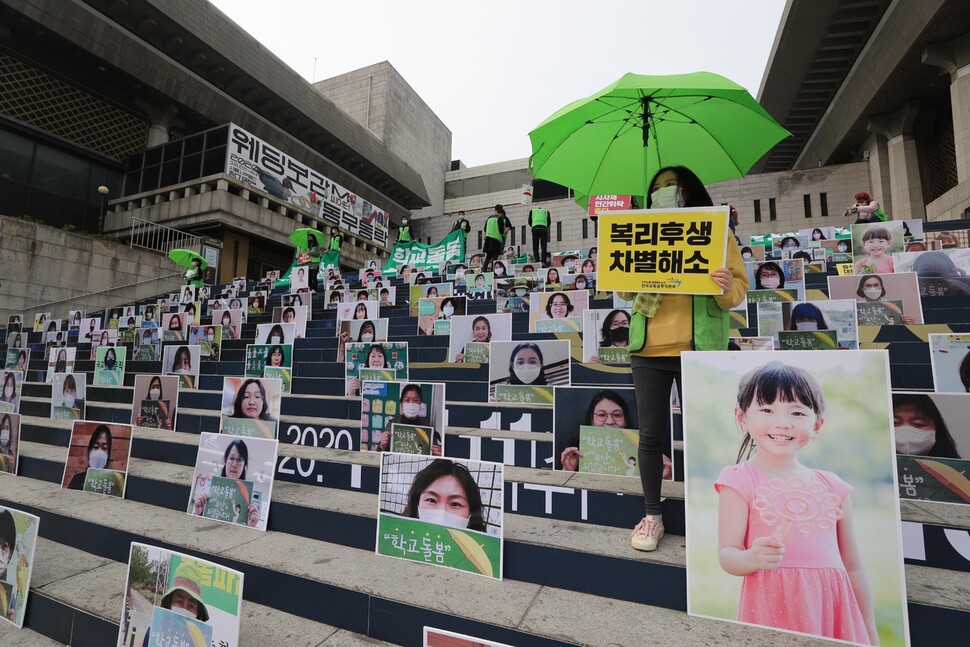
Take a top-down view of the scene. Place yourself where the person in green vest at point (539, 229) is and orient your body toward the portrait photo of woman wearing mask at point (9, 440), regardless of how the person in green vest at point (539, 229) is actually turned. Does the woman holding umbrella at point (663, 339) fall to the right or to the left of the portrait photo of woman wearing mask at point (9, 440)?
left

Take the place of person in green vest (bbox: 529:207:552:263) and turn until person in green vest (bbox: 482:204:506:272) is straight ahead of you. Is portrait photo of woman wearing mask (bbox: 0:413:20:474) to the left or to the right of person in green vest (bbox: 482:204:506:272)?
left

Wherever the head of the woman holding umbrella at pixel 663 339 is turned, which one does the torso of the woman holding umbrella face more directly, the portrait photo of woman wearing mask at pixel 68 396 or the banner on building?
the portrait photo of woman wearing mask

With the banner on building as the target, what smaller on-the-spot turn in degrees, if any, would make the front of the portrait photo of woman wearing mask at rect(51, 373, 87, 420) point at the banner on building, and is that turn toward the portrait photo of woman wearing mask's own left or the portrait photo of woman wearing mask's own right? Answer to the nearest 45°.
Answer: approximately 135° to the portrait photo of woman wearing mask's own left

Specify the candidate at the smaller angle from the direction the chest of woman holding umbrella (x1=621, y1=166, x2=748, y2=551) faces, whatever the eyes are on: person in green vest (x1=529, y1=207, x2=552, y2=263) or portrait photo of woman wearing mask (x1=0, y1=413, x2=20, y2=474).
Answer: the portrait photo of woman wearing mask

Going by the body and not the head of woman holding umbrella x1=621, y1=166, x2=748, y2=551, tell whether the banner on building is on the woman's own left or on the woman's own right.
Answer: on the woman's own right

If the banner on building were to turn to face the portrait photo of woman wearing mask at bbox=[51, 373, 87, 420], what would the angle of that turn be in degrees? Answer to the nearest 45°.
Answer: approximately 45° to its right

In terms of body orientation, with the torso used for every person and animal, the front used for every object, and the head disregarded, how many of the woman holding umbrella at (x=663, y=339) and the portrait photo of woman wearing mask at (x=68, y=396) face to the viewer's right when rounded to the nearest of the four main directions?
0

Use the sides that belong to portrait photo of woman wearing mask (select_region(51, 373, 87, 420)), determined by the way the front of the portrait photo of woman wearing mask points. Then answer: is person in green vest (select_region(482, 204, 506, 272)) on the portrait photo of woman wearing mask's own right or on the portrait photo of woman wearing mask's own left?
on the portrait photo of woman wearing mask's own left

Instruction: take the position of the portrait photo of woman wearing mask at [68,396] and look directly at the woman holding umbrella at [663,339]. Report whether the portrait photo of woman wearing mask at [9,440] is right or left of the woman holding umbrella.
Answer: right

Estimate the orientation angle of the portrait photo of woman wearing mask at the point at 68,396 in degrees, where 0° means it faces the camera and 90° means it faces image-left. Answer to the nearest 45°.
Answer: approximately 0°
